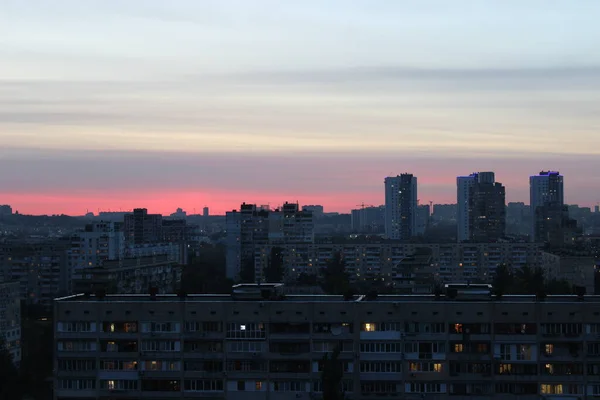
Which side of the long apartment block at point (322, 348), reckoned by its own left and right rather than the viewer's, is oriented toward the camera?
front

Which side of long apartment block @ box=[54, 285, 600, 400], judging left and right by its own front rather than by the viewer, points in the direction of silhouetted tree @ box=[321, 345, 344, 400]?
front

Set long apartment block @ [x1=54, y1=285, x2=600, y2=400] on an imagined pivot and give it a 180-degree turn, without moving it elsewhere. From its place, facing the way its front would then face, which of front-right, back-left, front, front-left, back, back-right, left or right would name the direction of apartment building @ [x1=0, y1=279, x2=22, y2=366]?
front-left

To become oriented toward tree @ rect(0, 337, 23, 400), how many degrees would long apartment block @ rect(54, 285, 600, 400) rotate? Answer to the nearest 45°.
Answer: approximately 135° to its right

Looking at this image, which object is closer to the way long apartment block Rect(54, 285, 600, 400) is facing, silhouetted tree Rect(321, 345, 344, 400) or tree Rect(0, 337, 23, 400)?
the silhouetted tree
